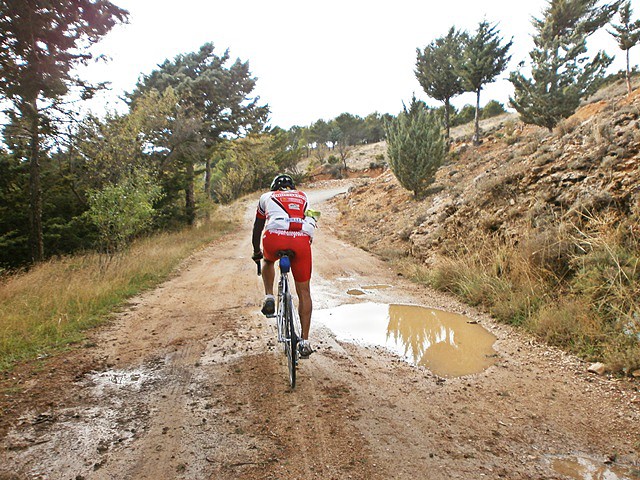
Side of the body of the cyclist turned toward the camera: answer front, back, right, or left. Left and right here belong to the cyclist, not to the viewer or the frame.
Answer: back

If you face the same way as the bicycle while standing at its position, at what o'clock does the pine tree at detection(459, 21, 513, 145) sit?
The pine tree is roughly at 1 o'clock from the bicycle.

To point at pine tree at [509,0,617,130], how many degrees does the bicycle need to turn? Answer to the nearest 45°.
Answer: approximately 45° to its right

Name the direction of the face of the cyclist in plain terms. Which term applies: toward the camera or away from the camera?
away from the camera

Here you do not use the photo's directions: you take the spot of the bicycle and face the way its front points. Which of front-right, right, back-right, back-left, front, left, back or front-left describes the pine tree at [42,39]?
front-left

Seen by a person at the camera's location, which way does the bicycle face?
facing away from the viewer

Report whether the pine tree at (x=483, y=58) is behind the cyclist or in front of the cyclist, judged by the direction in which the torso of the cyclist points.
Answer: in front

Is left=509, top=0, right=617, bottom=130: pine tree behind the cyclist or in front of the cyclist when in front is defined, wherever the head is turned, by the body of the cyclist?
in front
